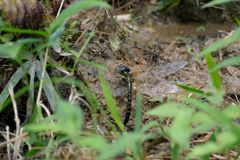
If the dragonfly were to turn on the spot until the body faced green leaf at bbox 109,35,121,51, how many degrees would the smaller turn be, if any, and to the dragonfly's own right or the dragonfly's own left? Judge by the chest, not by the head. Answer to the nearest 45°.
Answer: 0° — it already faces it

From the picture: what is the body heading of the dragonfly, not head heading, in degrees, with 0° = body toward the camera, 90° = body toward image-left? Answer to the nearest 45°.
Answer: approximately 180°
